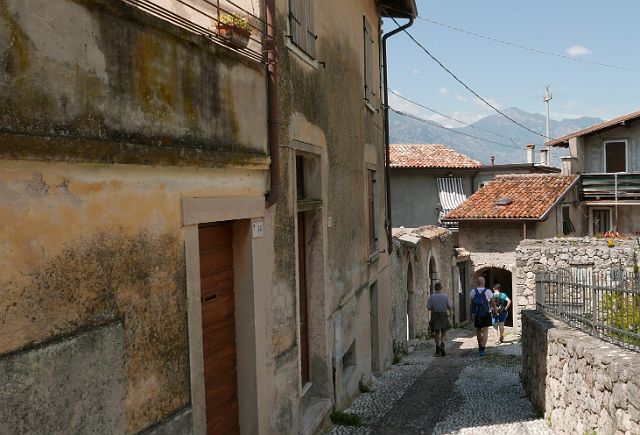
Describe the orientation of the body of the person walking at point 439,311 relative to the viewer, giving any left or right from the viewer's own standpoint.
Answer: facing away from the viewer

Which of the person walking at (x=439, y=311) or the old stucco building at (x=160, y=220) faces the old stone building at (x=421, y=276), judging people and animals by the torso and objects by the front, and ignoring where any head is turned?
the person walking

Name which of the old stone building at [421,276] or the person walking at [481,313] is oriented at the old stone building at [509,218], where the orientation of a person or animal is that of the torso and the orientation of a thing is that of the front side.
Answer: the person walking

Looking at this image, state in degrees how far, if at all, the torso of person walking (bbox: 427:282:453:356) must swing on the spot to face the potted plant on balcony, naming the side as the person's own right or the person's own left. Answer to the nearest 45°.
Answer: approximately 180°

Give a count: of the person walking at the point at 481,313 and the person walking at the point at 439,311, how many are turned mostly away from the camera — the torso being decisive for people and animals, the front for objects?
2

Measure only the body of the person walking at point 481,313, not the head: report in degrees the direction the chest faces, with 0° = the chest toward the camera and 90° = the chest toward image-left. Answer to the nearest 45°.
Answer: approximately 180°

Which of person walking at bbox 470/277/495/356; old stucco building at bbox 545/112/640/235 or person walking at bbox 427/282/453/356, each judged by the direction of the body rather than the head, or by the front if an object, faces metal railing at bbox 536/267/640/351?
the old stucco building

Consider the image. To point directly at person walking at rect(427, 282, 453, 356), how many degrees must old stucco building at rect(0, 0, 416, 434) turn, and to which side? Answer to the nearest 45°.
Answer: approximately 90° to its left

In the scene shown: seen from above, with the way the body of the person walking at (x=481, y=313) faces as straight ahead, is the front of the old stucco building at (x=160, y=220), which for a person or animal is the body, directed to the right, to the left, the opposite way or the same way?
to the right
